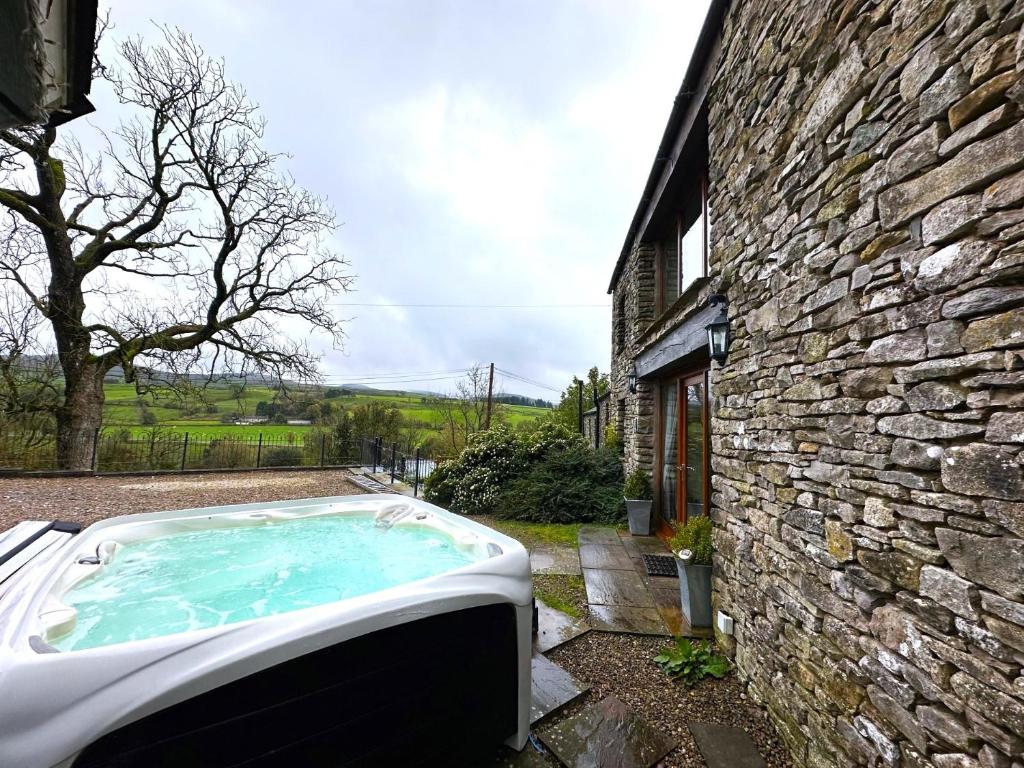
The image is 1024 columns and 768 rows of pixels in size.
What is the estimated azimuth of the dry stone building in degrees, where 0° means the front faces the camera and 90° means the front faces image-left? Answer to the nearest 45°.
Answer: approximately 90°

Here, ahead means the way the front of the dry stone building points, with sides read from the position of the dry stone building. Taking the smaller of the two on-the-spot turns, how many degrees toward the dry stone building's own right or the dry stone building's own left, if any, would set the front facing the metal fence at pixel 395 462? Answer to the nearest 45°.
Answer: approximately 45° to the dry stone building's own right

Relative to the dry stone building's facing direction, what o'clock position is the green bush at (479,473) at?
The green bush is roughly at 1 o'clock from the dry stone building.

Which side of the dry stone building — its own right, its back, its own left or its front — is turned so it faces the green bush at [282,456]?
front

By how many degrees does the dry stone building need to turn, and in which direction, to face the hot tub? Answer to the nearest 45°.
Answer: approximately 45° to its left

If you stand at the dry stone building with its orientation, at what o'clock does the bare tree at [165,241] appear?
The bare tree is roughly at 12 o'clock from the dry stone building.

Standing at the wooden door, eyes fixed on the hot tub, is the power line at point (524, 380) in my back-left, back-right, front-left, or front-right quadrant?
back-right

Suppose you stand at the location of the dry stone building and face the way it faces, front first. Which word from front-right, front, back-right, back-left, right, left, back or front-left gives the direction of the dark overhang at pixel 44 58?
front-left

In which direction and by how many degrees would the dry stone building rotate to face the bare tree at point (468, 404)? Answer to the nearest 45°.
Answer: approximately 45° to its right

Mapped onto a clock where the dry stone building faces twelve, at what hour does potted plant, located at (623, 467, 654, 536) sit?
The potted plant is roughly at 2 o'clock from the dry stone building.
